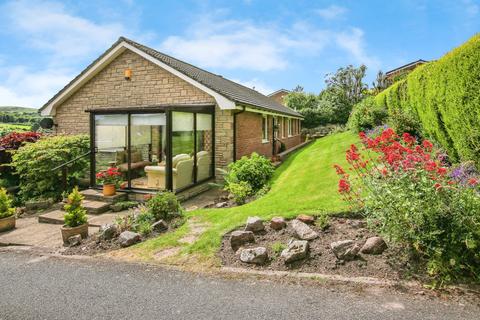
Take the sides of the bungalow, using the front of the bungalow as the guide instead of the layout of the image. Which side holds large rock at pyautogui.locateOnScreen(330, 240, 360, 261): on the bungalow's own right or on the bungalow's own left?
on the bungalow's own left

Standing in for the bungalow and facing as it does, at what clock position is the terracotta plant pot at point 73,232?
The terracotta plant pot is roughly at 11 o'clock from the bungalow.

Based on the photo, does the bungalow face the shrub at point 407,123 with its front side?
no

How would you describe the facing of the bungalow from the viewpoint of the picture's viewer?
facing the viewer and to the left of the viewer

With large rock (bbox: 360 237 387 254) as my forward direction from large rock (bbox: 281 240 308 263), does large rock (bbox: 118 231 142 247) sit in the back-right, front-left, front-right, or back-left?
back-left

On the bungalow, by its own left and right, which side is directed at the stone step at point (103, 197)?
front

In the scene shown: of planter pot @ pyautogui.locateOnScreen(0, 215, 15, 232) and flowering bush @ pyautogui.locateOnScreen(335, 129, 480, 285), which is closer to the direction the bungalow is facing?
the planter pot

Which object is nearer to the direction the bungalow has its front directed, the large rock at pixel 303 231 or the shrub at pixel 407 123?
the large rock

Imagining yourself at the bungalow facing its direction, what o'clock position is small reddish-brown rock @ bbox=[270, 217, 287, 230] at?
The small reddish-brown rock is roughly at 10 o'clock from the bungalow.

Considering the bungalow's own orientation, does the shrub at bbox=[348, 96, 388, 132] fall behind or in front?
behind

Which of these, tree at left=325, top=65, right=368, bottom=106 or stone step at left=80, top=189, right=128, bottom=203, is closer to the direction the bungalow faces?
the stone step

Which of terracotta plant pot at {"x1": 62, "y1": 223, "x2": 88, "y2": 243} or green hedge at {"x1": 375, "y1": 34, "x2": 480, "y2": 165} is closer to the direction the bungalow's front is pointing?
the terracotta plant pot

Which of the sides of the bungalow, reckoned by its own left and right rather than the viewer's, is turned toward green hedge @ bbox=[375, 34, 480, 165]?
left

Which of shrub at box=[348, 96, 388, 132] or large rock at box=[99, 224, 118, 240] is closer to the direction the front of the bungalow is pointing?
the large rock
